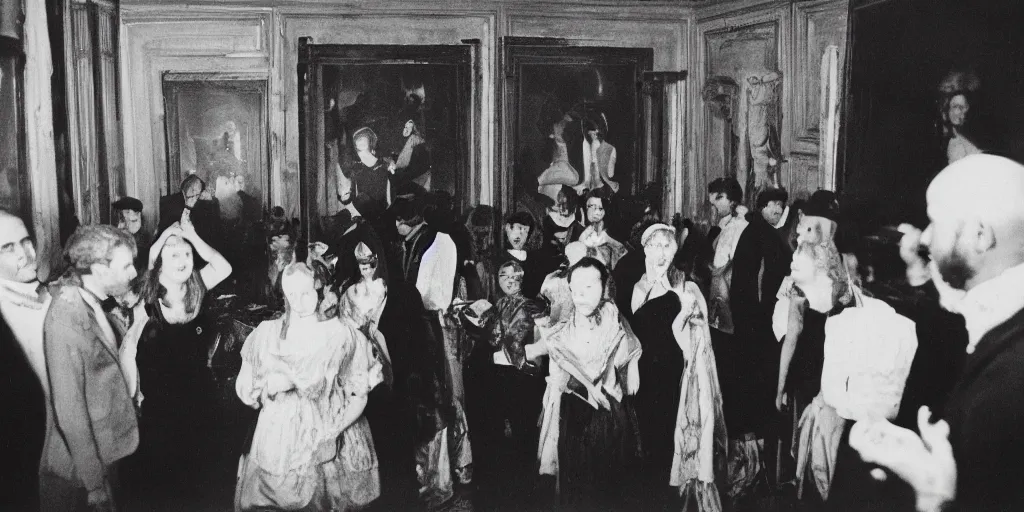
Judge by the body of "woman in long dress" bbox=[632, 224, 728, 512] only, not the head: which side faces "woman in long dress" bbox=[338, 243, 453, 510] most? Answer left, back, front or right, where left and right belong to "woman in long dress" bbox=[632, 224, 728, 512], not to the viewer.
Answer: right

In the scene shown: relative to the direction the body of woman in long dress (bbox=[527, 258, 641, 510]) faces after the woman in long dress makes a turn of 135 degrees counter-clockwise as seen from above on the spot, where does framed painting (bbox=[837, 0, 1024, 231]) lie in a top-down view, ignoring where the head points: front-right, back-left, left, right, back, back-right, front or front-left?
front-right

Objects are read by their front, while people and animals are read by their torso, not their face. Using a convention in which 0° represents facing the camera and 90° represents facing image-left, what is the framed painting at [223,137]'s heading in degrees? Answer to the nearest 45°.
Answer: approximately 0°

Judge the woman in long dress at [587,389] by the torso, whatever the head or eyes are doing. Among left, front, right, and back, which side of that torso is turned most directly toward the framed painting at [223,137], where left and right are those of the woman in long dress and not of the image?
right

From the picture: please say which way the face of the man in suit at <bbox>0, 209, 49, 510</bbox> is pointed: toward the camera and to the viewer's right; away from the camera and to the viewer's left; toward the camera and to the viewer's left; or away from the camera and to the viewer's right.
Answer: toward the camera and to the viewer's right

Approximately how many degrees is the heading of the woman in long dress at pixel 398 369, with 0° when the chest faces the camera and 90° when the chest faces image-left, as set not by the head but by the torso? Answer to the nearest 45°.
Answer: approximately 45°
